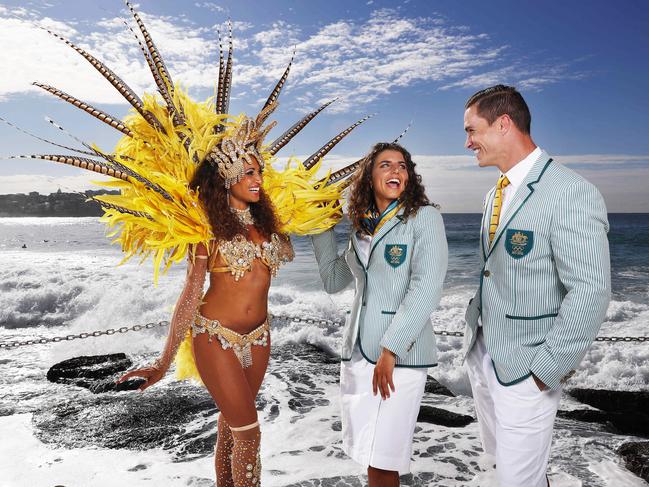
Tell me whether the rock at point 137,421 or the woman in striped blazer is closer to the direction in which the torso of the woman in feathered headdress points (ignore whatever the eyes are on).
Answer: the woman in striped blazer

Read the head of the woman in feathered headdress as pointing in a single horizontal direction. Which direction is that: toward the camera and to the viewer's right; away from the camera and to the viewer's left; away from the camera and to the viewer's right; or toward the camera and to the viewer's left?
toward the camera and to the viewer's right

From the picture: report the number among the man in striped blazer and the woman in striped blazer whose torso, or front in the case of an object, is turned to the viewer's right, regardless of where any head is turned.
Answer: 0

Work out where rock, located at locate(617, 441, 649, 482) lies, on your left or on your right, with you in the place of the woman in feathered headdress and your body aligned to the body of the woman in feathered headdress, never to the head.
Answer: on your left

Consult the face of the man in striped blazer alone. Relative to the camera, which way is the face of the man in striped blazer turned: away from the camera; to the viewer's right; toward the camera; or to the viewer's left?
to the viewer's left

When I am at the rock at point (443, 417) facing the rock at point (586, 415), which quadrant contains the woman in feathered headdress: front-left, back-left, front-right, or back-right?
back-right

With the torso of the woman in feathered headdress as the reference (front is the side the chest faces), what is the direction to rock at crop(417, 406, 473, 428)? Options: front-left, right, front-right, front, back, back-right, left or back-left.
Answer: left

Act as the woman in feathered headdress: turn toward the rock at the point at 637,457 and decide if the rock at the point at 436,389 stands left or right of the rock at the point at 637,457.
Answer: left

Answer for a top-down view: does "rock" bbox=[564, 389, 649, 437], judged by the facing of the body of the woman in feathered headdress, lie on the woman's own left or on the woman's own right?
on the woman's own left

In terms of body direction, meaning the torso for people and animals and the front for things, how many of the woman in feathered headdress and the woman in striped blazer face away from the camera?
0

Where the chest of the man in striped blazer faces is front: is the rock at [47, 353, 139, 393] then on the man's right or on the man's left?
on the man's right

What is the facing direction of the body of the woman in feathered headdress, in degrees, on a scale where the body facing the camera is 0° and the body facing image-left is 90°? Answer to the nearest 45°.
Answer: approximately 315°
